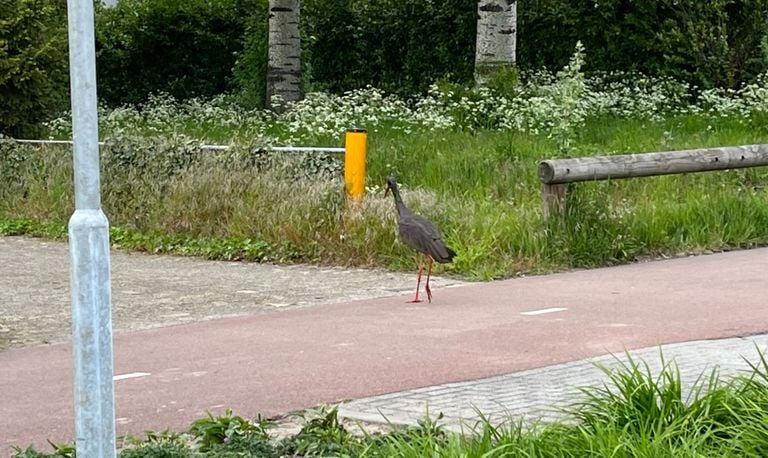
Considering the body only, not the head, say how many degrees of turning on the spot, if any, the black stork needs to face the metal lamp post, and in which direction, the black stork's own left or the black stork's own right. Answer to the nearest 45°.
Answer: approximately 90° to the black stork's own left

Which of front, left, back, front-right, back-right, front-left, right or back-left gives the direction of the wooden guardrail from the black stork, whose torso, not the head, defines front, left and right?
back-right

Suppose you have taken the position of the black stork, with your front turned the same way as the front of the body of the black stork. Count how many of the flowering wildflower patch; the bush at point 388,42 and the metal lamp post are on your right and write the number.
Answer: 2

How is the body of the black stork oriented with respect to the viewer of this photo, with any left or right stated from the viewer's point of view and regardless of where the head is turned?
facing to the left of the viewer

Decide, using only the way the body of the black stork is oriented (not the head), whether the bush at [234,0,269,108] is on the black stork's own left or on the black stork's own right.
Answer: on the black stork's own right

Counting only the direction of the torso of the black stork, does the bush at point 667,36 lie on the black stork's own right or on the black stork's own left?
on the black stork's own right

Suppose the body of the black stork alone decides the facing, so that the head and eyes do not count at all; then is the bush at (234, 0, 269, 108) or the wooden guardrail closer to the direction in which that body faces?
the bush

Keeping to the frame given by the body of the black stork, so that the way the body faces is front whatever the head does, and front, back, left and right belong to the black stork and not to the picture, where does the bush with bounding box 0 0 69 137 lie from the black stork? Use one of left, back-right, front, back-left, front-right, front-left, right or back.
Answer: front-right
